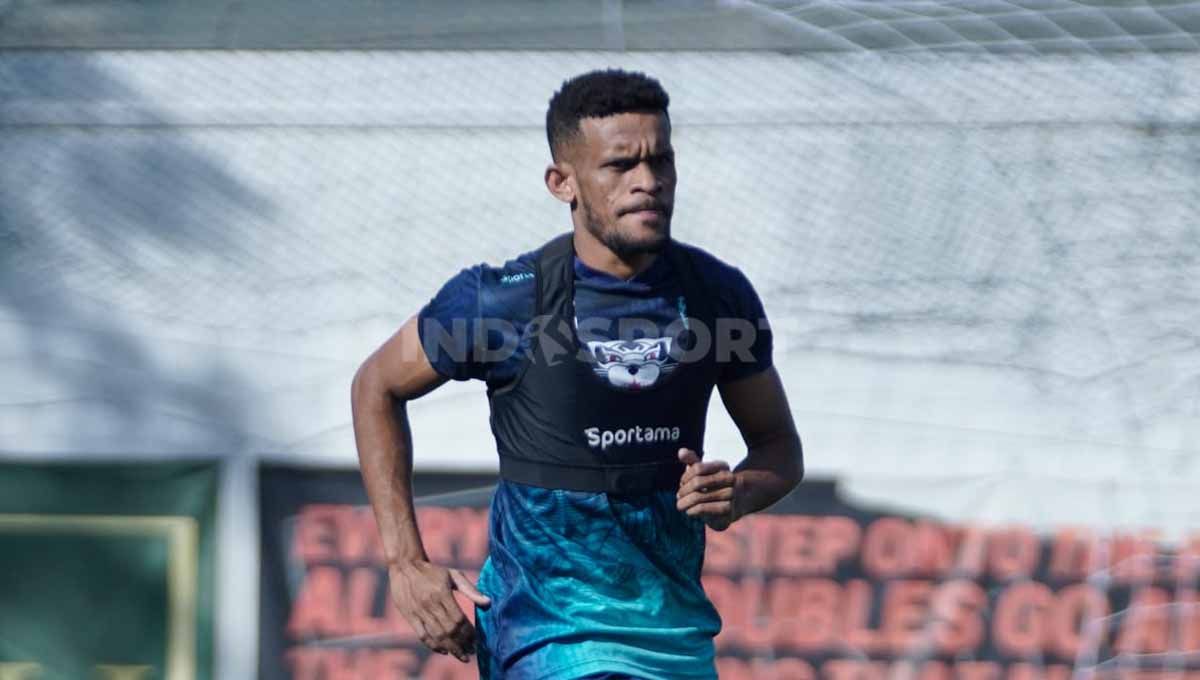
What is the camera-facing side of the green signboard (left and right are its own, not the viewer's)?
front

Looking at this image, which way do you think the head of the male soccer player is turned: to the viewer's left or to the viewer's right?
to the viewer's right

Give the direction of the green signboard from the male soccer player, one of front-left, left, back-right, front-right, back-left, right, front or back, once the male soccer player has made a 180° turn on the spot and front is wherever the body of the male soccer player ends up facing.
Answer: front

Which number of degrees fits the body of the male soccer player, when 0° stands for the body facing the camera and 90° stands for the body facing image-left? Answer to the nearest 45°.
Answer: approximately 315°
